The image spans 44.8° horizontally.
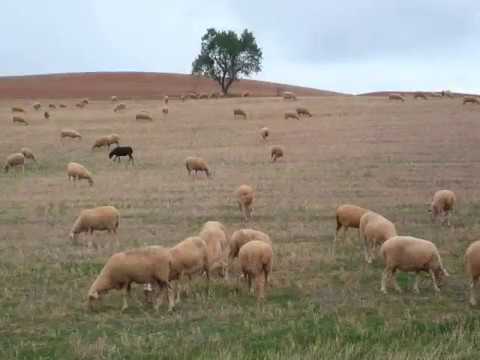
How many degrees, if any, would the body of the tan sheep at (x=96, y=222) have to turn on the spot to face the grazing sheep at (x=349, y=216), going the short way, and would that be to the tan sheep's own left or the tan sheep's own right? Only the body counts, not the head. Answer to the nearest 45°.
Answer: approximately 180°

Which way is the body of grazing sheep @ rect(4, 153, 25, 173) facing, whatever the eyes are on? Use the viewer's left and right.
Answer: facing to the left of the viewer

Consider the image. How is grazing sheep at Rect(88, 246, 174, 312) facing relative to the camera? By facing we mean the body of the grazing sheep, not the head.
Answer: to the viewer's left

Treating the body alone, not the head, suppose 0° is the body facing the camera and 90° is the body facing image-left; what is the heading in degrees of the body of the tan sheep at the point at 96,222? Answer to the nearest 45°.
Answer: approximately 90°
